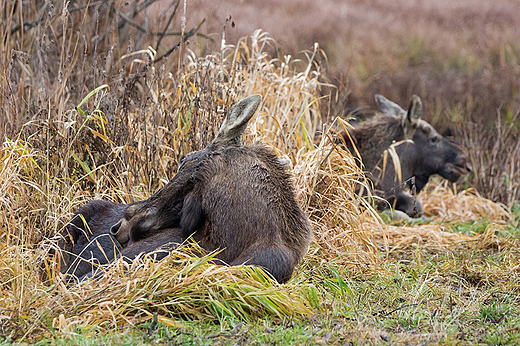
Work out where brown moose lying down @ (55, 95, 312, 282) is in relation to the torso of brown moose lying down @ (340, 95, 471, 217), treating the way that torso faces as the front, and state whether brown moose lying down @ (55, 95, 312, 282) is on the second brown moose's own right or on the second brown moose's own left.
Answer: on the second brown moose's own right

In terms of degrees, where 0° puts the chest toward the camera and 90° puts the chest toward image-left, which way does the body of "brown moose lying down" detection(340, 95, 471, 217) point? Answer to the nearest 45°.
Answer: approximately 270°

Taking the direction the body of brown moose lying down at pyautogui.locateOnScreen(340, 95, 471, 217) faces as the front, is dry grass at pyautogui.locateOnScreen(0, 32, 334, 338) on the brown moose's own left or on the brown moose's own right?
on the brown moose's own right
